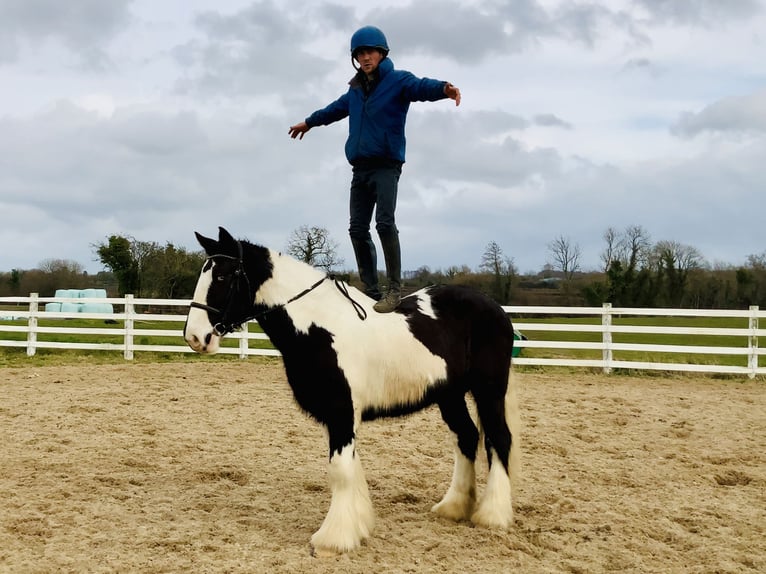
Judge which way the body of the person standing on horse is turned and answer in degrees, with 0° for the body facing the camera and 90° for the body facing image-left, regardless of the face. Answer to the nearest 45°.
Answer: approximately 45°
